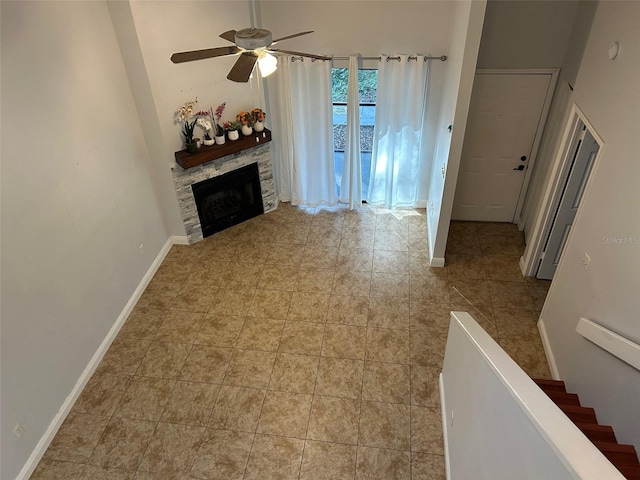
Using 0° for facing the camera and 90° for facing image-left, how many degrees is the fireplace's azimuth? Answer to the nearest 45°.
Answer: approximately 315°

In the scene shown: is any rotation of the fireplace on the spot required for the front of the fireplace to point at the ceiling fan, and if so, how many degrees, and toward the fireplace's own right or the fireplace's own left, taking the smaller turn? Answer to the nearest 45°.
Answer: approximately 45° to the fireplace's own right

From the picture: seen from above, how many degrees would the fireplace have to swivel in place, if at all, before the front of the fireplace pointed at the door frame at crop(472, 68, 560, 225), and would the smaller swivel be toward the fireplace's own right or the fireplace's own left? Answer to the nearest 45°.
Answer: approximately 45° to the fireplace's own left
